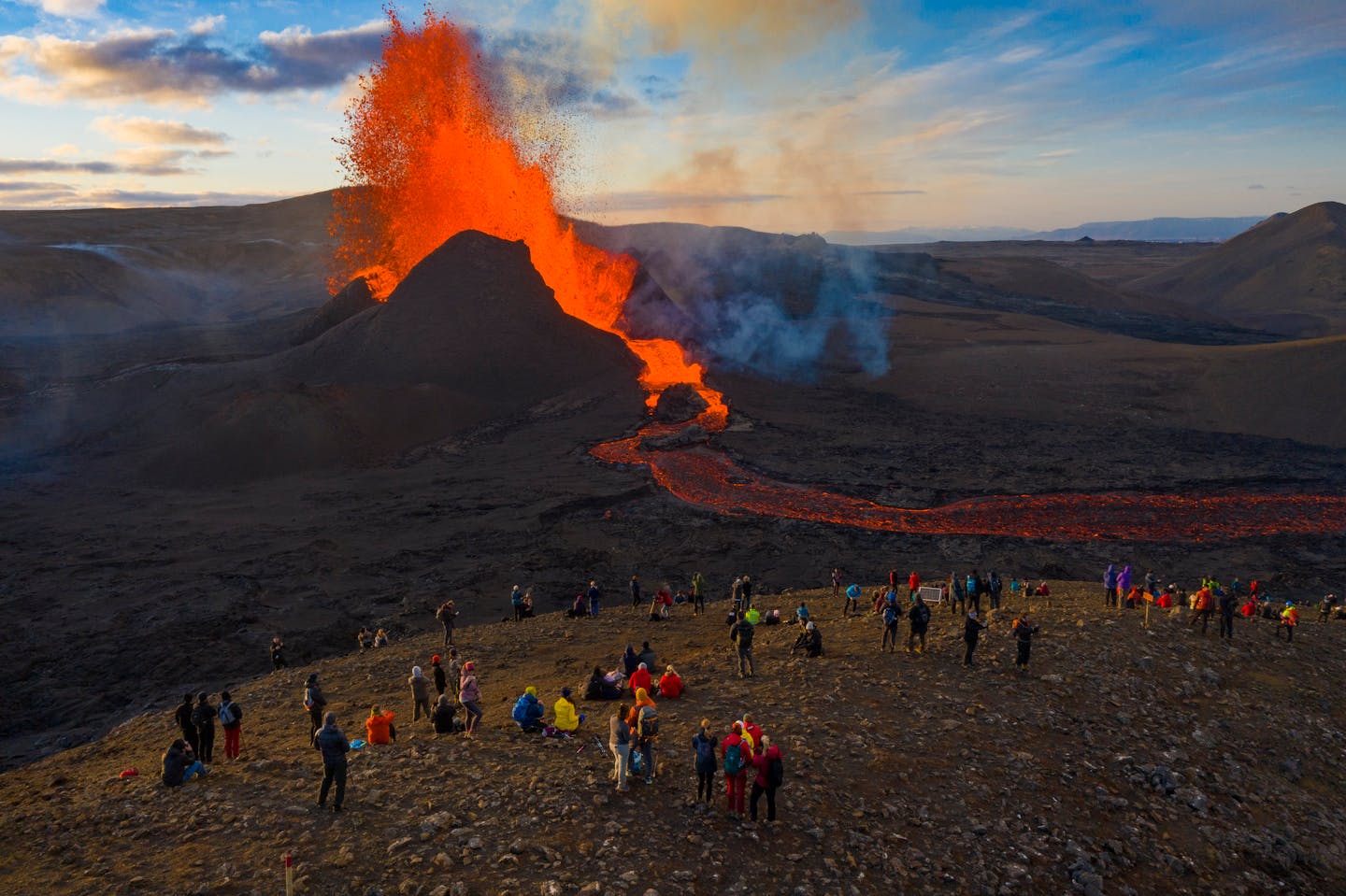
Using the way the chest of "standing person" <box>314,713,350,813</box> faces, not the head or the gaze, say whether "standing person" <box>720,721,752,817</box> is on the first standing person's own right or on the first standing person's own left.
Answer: on the first standing person's own right

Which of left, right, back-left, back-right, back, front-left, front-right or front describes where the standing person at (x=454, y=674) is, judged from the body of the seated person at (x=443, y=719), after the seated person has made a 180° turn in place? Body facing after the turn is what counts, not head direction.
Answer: back

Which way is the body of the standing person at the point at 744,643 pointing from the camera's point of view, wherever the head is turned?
away from the camera

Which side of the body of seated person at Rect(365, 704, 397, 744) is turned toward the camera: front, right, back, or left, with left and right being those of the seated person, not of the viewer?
back

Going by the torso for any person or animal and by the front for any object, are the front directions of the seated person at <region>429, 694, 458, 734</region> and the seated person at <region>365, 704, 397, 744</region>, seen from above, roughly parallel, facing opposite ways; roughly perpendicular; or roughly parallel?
roughly parallel

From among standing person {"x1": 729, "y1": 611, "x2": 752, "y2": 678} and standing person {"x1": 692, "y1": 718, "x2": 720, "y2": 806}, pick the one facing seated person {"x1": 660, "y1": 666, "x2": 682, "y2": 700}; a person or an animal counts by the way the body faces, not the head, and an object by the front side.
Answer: standing person {"x1": 692, "y1": 718, "x2": 720, "y2": 806}

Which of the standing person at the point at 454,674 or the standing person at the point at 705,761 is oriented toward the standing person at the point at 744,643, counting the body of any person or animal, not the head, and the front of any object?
the standing person at the point at 705,761

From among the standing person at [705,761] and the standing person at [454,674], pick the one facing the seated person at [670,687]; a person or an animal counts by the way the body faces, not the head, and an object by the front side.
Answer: the standing person at [705,761]

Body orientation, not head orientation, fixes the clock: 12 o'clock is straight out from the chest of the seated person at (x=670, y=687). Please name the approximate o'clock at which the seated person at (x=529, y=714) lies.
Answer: the seated person at (x=529, y=714) is roughly at 8 o'clock from the seated person at (x=670, y=687).

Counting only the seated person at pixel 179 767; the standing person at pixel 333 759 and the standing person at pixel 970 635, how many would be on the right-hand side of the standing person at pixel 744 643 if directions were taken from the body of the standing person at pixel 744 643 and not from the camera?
1

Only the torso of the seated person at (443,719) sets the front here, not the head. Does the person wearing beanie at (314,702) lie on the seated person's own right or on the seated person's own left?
on the seated person's own left

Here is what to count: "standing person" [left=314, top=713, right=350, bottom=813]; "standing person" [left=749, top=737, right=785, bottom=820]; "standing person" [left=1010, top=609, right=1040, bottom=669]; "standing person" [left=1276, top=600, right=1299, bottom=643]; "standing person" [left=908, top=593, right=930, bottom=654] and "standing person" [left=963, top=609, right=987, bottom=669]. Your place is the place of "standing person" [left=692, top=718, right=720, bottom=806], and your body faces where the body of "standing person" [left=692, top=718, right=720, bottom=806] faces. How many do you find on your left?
1

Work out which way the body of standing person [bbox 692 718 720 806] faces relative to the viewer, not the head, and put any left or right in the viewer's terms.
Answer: facing away from the viewer

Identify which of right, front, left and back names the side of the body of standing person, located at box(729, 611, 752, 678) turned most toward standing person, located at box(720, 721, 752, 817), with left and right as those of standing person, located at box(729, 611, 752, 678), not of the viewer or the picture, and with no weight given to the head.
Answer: back

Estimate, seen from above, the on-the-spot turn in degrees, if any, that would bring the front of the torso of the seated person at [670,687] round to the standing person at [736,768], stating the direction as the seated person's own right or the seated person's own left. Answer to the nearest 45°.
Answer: approximately 180°

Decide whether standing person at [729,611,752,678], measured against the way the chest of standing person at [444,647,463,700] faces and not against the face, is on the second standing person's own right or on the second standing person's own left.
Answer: on the second standing person's own right

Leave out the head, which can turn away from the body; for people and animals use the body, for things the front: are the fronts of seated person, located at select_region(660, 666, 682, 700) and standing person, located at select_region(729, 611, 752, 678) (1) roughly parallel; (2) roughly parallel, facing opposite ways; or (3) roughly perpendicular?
roughly parallel

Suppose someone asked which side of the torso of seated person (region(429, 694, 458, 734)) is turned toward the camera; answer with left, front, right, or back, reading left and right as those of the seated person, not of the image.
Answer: back

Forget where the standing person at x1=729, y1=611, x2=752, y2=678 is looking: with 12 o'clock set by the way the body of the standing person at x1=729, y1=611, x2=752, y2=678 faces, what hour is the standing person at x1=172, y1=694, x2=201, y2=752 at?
the standing person at x1=172, y1=694, x2=201, y2=752 is roughly at 8 o'clock from the standing person at x1=729, y1=611, x2=752, y2=678.

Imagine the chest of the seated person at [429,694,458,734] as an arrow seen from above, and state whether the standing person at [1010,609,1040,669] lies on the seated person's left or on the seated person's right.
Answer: on the seated person's right

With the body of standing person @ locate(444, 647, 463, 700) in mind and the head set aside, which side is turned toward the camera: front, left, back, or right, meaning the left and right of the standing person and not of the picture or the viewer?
back

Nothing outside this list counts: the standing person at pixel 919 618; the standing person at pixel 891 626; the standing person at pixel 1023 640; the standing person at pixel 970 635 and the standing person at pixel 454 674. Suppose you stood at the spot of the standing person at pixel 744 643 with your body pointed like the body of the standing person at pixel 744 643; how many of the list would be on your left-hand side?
1
